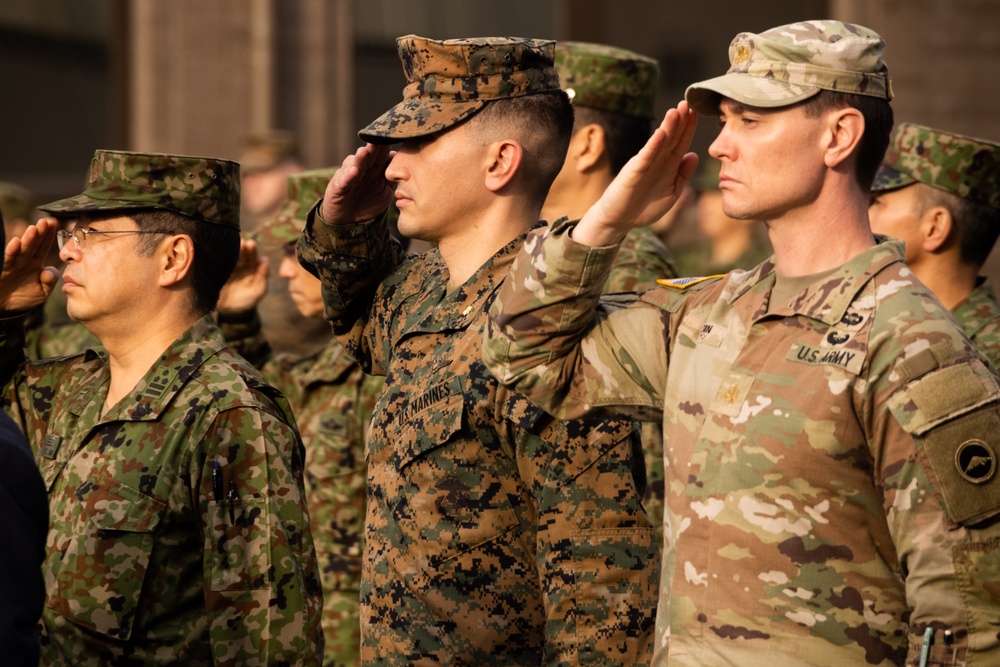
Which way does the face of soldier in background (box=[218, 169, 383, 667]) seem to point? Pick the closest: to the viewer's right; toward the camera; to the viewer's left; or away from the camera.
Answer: to the viewer's left

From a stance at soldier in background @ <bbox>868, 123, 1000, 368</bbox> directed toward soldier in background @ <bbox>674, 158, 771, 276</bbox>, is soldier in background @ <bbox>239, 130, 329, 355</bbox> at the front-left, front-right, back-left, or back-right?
front-left

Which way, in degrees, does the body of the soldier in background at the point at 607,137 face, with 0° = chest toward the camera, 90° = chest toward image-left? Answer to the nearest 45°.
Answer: approximately 90°

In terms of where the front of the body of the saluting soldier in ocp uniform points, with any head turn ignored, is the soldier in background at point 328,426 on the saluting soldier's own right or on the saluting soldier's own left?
on the saluting soldier's own right

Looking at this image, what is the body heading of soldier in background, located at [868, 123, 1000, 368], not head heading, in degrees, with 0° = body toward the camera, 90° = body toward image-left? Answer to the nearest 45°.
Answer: approximately 90°

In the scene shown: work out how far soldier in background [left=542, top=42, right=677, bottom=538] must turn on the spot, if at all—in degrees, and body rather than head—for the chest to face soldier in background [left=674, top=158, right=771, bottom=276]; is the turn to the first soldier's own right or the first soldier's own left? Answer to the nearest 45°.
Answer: approximately 90° to the first soldier's own right

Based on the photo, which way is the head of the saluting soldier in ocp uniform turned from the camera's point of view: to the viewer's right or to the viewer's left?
to the viewer's left

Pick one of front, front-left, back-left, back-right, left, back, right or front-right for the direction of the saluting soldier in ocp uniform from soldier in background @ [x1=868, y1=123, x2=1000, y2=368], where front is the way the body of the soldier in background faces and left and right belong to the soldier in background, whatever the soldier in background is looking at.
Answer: left

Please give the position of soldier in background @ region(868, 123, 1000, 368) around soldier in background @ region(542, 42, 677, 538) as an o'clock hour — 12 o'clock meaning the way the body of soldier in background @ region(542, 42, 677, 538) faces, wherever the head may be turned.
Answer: soldier in background @ region(868, 123, 1000, 368) is roughly at 6 o'clock from soldier in background @ region(542, 42, 677, 538).

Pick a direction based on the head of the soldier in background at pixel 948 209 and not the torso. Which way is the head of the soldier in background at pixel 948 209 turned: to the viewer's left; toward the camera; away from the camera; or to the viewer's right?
to the viewer's left

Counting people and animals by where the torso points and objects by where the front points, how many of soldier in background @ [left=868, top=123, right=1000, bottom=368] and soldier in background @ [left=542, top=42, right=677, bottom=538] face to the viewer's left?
2
